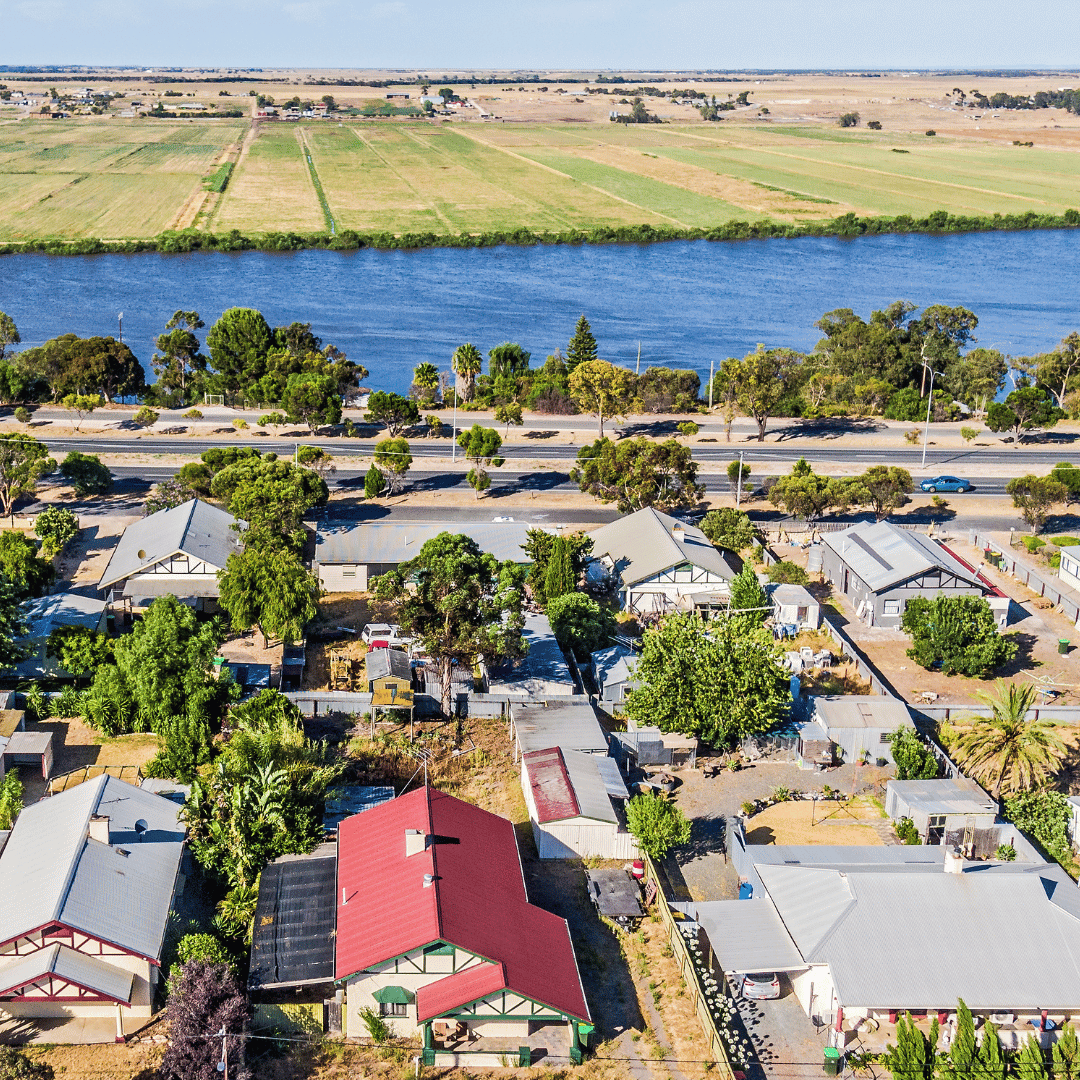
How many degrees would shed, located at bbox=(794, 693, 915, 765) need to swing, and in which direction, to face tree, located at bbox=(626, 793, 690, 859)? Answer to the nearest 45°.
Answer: approximately 45° to its right

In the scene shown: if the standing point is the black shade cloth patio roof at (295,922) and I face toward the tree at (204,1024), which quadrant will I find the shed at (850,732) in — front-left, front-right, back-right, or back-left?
back-left

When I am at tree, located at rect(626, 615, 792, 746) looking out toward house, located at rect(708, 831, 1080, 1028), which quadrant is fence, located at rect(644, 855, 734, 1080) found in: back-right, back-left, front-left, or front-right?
front-right

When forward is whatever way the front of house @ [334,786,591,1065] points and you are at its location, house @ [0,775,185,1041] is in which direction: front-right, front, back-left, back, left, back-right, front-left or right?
right

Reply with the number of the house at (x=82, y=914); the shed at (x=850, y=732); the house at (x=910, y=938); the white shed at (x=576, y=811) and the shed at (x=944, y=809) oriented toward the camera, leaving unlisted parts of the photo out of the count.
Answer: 5

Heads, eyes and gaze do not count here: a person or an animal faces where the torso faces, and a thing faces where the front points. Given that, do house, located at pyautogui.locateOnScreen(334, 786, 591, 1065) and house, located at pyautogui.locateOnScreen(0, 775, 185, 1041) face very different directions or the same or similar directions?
same or similar directions

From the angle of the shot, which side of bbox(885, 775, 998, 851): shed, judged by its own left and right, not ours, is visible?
front

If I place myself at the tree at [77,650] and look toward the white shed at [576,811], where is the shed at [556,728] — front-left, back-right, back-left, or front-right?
front-left

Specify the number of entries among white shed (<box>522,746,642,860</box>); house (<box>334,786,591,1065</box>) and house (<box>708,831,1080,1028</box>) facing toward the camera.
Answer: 3

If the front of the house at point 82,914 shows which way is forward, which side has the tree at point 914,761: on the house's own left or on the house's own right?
on the house's own left

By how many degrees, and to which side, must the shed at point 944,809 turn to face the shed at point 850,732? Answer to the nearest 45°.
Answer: approximately 135° to its right

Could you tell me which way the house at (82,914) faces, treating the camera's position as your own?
facing the viewer

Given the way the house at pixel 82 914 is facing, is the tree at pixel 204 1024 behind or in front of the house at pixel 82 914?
in front

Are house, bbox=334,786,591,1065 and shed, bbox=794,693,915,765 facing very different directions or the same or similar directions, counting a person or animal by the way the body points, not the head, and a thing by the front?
same or similar directions

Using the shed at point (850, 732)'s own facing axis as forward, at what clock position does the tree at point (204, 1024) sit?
The tree is roughly at 1 o'clock from the shed.

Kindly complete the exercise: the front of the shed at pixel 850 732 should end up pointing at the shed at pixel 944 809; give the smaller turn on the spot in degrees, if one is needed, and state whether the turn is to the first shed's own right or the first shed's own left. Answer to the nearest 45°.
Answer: approximately 45° to the first shed's own left

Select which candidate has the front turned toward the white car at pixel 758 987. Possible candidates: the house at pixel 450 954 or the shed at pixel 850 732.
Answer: the shed at pixel 850 732

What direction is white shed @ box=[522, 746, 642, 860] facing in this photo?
toward the camera

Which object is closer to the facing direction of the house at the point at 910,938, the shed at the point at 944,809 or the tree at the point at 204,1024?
the tree
